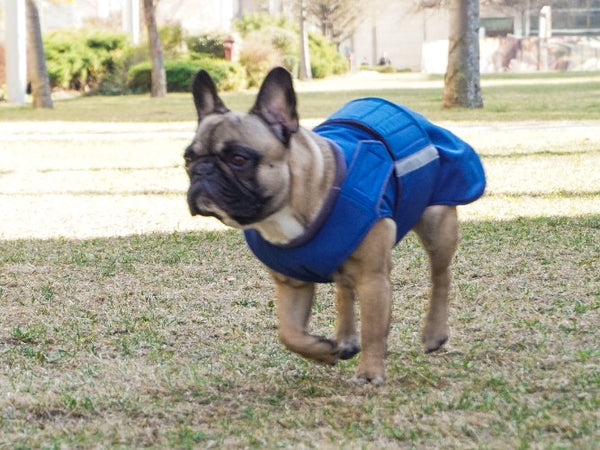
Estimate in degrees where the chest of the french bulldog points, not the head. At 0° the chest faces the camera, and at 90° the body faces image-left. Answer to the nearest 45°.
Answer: approximately 45°

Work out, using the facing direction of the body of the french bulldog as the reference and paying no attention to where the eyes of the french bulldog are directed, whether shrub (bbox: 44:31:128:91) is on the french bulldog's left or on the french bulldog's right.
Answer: on the french bulldog's right

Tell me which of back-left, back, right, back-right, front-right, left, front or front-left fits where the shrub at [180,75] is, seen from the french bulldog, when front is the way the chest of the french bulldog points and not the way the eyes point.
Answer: back-right

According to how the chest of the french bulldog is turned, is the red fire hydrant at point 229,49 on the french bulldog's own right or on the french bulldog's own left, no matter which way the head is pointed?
on the french bulldog's own right
